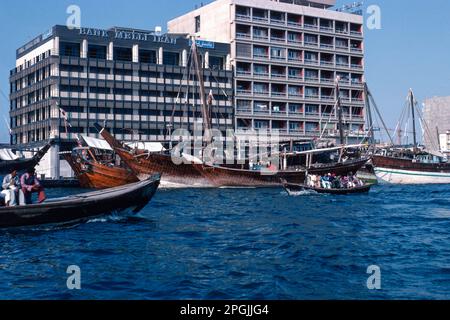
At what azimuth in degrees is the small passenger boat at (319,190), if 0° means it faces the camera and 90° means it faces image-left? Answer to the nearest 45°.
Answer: approximately 90°

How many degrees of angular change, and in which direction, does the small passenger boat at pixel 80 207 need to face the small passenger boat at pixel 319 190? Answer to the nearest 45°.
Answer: approximately 45° to its left

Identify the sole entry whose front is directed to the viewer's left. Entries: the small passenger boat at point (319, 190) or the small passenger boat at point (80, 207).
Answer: the small passenger boat at point (319, 190)

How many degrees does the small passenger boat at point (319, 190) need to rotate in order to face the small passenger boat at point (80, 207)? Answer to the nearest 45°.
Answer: approximately 45° to its left

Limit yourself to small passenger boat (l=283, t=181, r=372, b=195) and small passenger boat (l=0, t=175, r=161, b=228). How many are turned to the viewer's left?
1

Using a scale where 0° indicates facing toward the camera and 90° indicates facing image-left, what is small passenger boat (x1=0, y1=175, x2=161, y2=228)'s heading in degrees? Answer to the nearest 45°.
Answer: approximately 270°

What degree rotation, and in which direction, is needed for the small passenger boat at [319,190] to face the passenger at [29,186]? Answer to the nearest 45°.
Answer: approximately 45° to its left

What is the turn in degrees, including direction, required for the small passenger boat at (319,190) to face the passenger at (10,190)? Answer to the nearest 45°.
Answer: approximately 45° to its left
